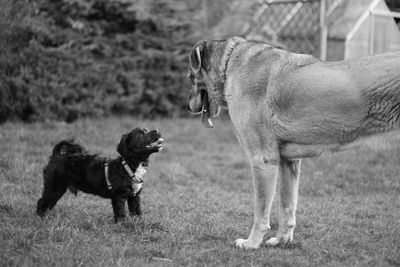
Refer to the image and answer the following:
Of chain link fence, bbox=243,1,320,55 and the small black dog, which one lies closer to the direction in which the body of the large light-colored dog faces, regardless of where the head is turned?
the small black dog

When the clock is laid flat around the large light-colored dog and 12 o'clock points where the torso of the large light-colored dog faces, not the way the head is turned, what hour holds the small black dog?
The small black dog is roughly at 12 o'clock from the large light-colored dog.

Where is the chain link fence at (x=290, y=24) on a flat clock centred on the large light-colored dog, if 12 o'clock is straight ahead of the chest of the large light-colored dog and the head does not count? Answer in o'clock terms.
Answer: The chain link fence is roughly at 3 o'clock from the large light-colored dog.

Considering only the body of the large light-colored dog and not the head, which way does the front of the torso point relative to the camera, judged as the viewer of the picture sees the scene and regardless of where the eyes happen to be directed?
to the viewer's left
